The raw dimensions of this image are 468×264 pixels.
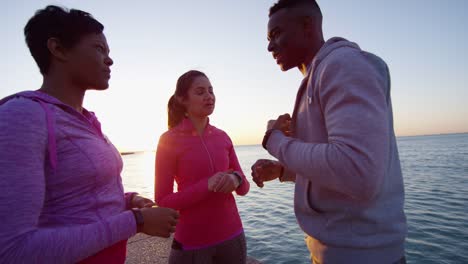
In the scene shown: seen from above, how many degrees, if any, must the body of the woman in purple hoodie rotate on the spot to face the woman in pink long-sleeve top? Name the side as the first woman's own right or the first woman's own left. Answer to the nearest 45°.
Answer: approximately 45° to the first woman's own left

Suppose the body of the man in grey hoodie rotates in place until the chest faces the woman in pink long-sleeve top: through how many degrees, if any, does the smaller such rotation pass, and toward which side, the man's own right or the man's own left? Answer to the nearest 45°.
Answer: approximately 45° to the man's own right

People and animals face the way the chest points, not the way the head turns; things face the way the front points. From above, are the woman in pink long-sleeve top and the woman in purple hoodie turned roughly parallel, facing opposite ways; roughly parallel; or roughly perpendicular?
roughly perpendicular

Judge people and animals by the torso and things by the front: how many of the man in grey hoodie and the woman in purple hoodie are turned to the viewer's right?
1

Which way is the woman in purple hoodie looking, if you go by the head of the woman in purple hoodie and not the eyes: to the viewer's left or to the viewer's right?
to the viewer's right

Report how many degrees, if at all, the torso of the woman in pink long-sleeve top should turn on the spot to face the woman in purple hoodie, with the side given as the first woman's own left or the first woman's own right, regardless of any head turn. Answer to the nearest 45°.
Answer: approximately 90° to the first woman's own right

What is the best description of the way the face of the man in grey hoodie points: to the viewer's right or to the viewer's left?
to the viewer's left

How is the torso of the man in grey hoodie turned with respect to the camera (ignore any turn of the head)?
to the viewer's left

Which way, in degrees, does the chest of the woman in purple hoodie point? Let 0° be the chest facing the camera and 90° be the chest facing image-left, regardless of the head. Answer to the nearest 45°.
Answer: approximately 270°
